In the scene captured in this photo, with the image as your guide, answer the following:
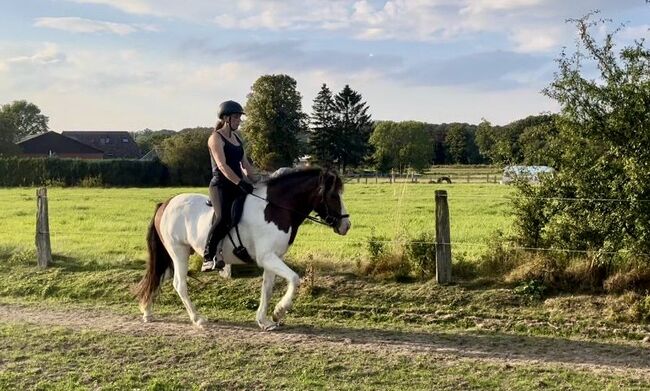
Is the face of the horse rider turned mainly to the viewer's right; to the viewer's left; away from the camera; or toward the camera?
to the viewer's right

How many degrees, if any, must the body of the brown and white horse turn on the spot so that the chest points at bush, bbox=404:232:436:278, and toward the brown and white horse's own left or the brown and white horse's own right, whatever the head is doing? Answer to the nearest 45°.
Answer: approximately 45° to the brown and white horse's own left

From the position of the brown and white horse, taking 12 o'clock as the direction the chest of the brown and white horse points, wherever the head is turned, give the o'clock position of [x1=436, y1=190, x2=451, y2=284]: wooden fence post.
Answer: The wooden fence post is roughly at 11 o'clock from the brown and white horse.

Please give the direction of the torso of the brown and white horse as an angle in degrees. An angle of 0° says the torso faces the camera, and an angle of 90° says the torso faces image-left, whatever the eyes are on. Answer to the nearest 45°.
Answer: approximately 270°

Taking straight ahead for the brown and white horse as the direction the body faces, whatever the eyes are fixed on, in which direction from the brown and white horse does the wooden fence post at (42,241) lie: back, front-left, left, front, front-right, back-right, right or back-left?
back-left

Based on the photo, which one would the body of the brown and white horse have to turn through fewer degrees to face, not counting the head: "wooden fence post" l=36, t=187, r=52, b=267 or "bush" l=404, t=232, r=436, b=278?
the bush
